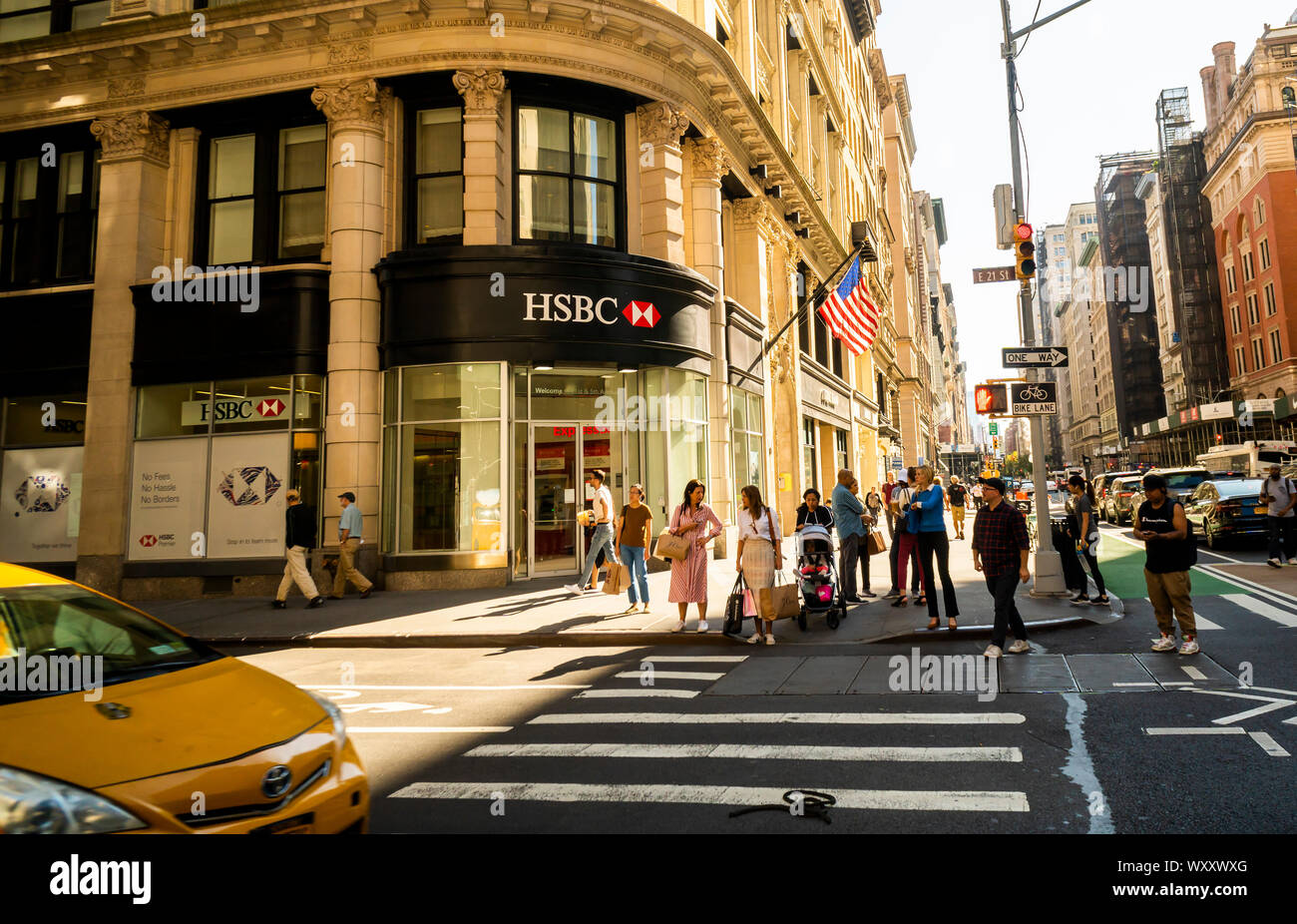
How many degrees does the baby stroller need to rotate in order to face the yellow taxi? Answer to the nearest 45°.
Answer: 0° — it already faces it

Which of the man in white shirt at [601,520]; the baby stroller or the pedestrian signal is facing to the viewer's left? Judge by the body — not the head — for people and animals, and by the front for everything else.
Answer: the man in white shirt

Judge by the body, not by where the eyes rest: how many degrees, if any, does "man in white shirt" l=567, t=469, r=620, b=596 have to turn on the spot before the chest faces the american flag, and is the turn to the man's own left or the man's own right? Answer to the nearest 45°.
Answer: approximately 135° to the man's own right

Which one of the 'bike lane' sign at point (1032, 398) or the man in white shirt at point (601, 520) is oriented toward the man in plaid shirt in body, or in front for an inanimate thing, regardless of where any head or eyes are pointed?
the 'bike lane' sign

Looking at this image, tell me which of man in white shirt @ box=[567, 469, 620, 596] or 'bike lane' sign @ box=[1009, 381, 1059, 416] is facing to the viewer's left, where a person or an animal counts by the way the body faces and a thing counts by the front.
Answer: the man in white shirt

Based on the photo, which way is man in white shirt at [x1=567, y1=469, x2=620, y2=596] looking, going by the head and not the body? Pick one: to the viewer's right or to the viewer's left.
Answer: to the viewer's left

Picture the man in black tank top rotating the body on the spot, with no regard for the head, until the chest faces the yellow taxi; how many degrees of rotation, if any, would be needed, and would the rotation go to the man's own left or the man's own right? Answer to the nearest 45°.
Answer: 0° — they already face it

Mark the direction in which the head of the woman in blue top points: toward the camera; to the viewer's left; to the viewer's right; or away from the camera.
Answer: to the viewer's left

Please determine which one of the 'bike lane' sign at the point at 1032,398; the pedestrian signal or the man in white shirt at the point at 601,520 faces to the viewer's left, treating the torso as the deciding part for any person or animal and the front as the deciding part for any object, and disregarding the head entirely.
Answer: the man in white shirt

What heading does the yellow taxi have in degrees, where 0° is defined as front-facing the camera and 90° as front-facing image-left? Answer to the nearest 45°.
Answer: approximately 315°

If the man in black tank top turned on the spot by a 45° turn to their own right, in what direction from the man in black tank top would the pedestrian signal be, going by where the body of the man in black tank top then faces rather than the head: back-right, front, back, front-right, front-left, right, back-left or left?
front-right

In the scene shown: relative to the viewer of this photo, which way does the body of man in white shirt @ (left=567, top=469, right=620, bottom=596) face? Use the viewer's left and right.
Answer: facing to the left of the viewer

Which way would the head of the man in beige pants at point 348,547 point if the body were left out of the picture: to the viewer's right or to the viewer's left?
to the viewer's left

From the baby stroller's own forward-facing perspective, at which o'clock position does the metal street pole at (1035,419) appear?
The metal street pole is roughly at 8 o'clock from the baby stroller.

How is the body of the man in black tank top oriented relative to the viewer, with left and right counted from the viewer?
facing the viewer and to the left of the viewer

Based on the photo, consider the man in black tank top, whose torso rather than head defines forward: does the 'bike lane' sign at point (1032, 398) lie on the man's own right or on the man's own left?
on the man's own right
